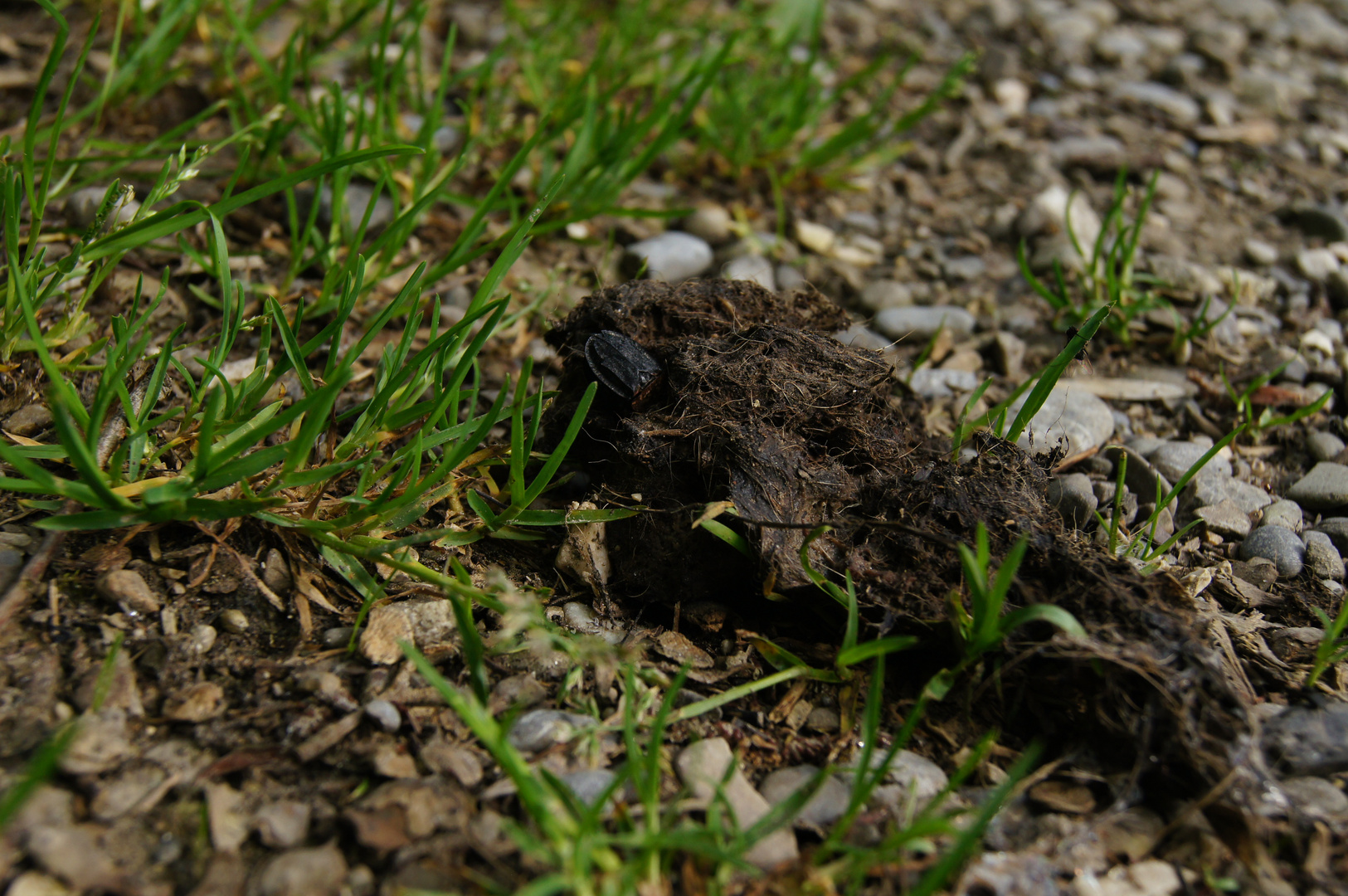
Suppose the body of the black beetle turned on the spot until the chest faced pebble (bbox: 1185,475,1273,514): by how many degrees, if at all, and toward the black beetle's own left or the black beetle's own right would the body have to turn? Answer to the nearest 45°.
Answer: approximately 45° to the black beetle's own left

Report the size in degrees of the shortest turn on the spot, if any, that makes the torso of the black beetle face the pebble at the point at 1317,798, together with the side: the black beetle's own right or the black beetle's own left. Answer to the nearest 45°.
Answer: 0° — it already faces it

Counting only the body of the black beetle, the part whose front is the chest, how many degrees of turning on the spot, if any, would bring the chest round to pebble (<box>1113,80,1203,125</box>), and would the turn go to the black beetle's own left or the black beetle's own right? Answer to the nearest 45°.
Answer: approximately 90° to the black beetle's own left

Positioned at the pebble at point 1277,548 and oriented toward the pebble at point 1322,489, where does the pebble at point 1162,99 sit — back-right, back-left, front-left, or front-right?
front-left

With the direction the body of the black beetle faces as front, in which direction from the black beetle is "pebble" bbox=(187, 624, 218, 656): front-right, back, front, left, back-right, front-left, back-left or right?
right

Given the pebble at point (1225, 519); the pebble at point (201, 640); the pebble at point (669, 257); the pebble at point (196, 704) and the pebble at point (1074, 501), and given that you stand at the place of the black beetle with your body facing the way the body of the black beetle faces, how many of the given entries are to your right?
2

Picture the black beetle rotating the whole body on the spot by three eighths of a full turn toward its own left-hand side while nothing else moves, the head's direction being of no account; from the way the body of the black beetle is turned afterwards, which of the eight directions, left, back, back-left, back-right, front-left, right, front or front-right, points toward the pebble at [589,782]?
back

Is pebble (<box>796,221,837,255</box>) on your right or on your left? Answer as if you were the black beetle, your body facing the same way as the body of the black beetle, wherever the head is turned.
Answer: on your left

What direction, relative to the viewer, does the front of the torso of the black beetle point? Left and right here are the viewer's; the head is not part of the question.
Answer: facing the viewer and to the right of the viewer
